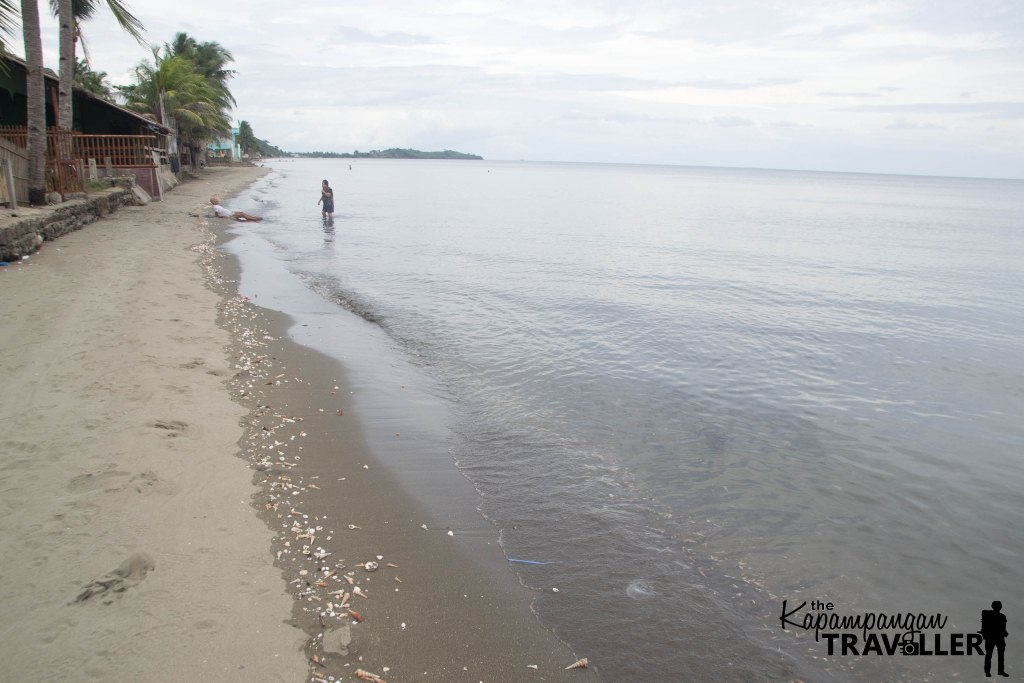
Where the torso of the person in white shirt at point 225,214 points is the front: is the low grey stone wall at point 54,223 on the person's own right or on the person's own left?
on the person's own right

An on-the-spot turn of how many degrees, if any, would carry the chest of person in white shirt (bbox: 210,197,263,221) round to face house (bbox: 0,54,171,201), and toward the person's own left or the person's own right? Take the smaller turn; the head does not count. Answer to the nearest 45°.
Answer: approximately 180°

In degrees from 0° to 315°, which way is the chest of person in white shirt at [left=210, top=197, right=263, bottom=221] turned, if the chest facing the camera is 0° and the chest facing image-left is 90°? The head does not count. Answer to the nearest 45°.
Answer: approximately 270°

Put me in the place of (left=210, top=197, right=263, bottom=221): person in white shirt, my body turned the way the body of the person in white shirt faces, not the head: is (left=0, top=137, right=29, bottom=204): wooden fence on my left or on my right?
on my right

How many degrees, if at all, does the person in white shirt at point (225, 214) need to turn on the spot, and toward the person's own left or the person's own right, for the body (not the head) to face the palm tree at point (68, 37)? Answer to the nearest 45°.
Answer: approximately 135° to the person's own right
